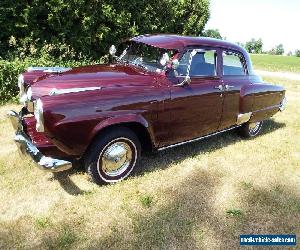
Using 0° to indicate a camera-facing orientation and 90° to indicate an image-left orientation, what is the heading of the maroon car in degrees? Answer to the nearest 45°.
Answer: approximately 45°

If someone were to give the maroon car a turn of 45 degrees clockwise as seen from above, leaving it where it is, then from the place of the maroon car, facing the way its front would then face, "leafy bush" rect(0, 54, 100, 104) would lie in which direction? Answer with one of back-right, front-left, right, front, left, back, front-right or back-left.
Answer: front-right
